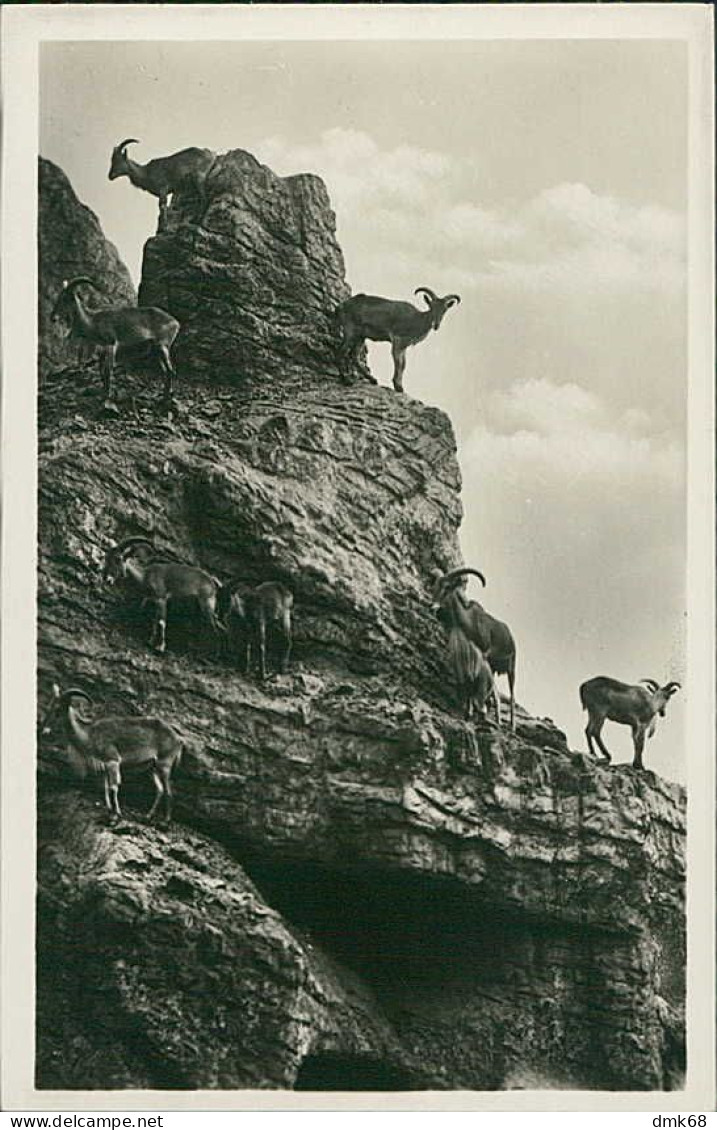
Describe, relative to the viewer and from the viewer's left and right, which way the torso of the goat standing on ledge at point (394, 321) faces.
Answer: facing to the right of the viewer
